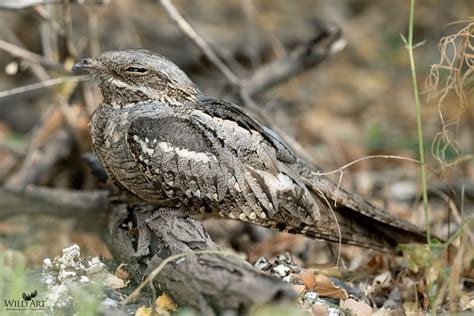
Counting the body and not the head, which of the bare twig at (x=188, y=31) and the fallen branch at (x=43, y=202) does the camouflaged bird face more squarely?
the fallen branch

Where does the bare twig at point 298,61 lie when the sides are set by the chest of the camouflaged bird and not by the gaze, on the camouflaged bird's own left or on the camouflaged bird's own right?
on the camouflaged bird's own right

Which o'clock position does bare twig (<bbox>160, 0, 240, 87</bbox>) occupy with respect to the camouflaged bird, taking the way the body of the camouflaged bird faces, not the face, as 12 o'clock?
The bare twig is roughly at 3 o'clock from the camouflaged bird.

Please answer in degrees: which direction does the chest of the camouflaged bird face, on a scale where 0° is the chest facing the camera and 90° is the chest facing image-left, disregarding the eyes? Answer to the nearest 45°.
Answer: approximately 90°
